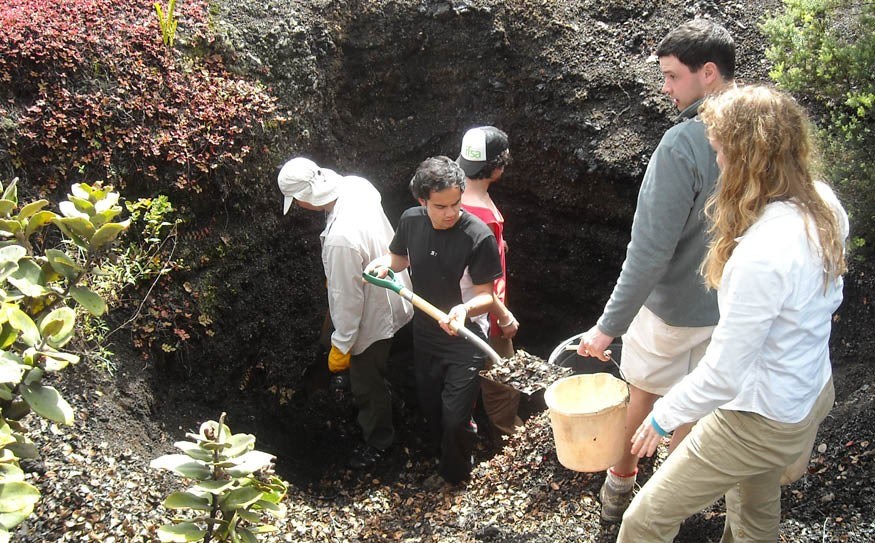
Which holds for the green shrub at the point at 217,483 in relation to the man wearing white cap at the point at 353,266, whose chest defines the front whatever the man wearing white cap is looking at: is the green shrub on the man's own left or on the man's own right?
on the man's own left

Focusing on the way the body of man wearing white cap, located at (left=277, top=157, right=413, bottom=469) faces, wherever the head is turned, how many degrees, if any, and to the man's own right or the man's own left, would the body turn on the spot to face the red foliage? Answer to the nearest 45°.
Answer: approximately 45° to the man's own right

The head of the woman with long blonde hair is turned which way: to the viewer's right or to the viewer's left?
to the viewer's left

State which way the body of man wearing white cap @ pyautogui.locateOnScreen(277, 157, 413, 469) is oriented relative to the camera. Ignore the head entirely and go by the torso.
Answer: to the viewer's left

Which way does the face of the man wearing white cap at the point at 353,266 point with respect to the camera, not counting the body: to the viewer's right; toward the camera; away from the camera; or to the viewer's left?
to the viewer's left

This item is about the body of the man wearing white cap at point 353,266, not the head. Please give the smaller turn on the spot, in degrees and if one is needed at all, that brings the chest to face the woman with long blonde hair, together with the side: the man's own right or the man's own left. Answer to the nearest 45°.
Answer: approximately 135° to the man's own left

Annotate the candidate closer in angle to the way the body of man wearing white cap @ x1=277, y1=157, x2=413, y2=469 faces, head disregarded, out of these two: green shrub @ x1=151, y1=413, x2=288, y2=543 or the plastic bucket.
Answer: the green shrub

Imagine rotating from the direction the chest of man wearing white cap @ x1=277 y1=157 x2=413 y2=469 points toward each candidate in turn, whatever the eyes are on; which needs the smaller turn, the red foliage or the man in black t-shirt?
the red foliage

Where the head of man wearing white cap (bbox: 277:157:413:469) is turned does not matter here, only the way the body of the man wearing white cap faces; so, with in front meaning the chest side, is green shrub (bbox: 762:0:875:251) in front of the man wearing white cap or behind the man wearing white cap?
behind

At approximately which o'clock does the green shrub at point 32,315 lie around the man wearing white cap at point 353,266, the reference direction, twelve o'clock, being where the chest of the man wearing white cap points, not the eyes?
The green shrub is roughly at 10 o'clock from the man wearing white cap.

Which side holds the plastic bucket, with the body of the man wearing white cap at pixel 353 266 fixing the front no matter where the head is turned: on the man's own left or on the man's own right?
on the man's own left

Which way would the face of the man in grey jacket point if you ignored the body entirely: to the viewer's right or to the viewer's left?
to the viewer's left
